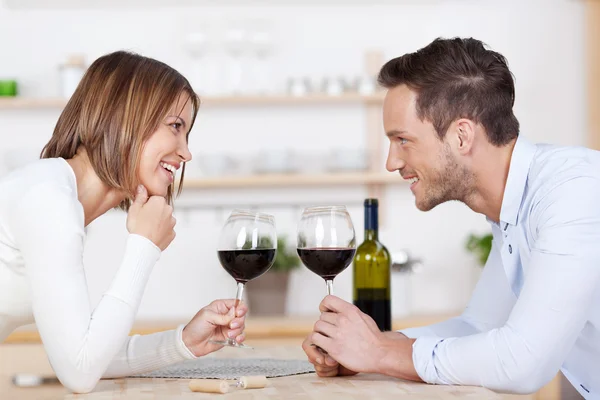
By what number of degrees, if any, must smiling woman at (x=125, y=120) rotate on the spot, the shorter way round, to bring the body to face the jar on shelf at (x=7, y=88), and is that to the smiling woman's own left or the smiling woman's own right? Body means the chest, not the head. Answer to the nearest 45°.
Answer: approximately 90° to the smiling woman's own left

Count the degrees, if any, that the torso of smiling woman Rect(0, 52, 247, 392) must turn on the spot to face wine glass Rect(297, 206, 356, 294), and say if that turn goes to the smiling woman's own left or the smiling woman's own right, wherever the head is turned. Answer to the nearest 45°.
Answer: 0° — they already face it

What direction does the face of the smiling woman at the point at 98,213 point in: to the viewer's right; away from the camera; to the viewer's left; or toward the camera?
to the viewer's right

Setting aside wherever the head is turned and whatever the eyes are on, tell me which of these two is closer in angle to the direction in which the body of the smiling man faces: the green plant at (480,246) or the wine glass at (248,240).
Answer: the wine glass

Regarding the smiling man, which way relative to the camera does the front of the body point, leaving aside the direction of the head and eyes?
to the viewer's left

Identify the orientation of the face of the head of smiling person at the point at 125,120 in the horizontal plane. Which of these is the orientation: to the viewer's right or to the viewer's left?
to the viewer's right

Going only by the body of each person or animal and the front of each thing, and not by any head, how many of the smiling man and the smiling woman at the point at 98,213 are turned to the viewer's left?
1

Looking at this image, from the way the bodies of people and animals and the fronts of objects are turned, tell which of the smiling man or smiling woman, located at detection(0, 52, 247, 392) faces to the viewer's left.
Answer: the smiling man

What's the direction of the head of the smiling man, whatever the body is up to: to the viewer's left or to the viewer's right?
to the viewer's left

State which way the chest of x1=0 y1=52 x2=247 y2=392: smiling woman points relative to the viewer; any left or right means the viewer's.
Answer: facing to the right of the viewer
